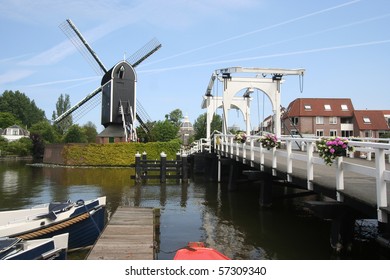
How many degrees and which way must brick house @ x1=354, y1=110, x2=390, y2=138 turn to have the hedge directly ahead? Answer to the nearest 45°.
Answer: approximately 45° to its right

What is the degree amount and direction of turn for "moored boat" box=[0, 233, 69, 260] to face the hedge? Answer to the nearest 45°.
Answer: approximately 90° to its left

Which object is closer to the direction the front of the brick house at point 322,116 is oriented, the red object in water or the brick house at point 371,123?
the red object in water

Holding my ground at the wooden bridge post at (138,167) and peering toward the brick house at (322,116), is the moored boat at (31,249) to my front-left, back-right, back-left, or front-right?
back-right

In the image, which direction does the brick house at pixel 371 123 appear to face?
toward the camera

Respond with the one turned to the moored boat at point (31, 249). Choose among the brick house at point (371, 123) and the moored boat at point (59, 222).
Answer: the brick house

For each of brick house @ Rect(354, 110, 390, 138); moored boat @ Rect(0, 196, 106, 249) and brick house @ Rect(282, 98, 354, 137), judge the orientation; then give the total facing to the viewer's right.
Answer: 1

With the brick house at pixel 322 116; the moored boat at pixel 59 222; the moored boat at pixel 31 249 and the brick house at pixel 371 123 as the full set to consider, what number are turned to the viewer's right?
2

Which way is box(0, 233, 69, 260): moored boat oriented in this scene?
to the viewer's right

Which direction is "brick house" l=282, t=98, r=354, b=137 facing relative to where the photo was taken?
toward the camera

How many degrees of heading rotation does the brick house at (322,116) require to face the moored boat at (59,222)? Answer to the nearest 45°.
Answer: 0° — it already faces it

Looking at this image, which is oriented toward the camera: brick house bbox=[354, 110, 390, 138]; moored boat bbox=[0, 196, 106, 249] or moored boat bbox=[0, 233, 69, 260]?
the brick house

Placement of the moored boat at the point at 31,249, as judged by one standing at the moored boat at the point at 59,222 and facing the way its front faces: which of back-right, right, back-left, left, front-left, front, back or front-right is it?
right

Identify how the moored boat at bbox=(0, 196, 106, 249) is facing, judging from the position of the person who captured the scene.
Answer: facing to the right of the viewer

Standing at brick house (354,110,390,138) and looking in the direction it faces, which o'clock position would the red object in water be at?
The red object in water is roughly at 12 o'clock from the brick house.
